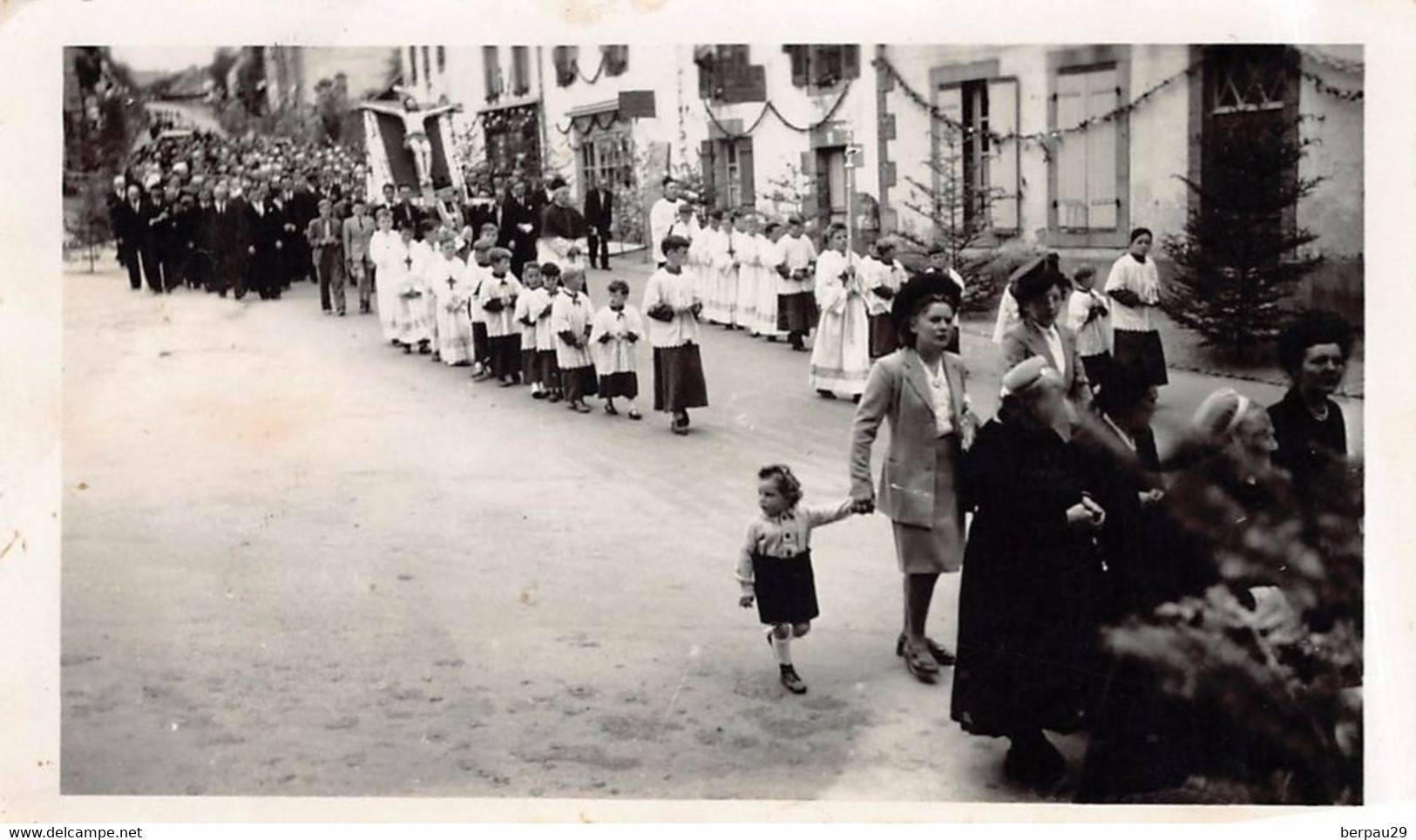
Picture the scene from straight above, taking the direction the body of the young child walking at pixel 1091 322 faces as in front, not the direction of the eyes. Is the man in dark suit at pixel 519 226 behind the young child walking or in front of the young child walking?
behind

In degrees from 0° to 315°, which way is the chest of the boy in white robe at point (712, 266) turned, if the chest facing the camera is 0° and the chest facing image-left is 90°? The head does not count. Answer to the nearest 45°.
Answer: approximately 315°
